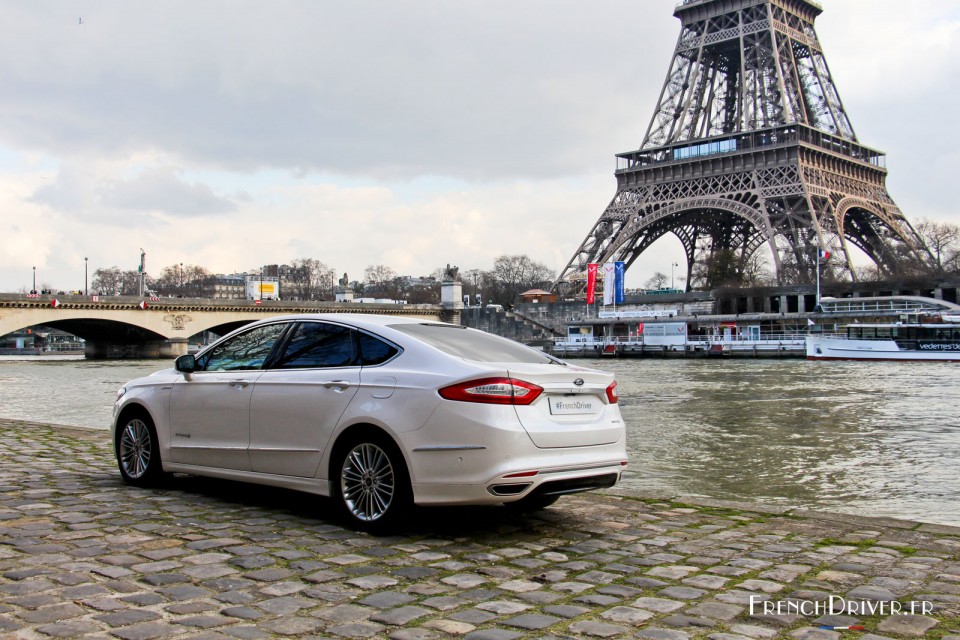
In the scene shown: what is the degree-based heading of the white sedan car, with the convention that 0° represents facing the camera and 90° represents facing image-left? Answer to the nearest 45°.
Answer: approximately 135°
